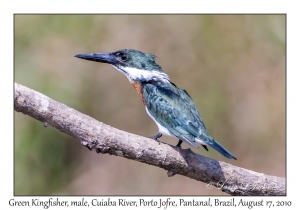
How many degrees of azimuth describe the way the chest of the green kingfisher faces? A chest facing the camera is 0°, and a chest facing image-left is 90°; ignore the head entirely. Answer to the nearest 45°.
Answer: approximately 90°
